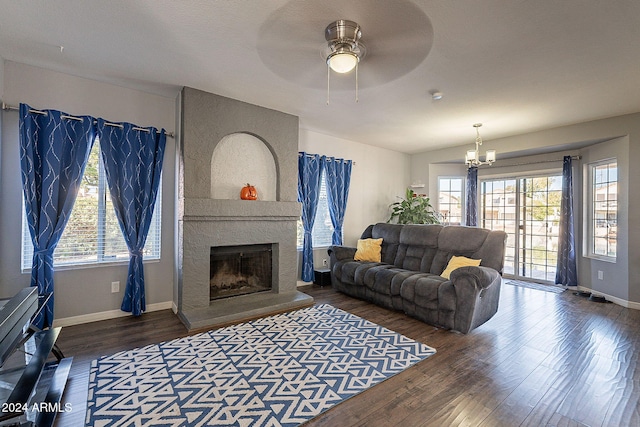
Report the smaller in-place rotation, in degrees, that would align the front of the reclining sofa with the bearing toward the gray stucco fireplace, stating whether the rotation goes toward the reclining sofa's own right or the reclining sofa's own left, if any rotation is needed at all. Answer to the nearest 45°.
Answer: approximately 45° to the reclining sofa's own right

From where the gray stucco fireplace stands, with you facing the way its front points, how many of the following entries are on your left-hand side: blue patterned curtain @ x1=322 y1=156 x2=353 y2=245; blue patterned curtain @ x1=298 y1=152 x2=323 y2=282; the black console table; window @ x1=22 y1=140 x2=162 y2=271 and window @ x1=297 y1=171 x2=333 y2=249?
3

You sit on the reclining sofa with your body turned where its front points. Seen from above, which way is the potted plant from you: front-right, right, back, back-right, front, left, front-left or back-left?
back-right

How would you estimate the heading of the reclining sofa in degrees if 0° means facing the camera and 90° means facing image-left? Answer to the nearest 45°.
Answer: approximately 45°

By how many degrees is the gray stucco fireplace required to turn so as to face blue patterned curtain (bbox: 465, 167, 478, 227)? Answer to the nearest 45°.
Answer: approximately 45° to its left

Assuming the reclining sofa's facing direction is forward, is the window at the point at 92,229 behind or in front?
in front

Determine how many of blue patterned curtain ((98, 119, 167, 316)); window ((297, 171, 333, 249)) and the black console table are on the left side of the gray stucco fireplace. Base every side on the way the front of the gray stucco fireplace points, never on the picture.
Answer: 1

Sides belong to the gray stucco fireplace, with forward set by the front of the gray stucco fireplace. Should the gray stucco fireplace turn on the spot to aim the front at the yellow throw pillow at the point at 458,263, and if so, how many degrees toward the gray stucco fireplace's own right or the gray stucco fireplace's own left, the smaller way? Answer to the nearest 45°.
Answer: approximately 45° to the gray stucco fireplace's own left

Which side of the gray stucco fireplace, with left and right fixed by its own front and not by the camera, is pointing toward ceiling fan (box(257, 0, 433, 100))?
front

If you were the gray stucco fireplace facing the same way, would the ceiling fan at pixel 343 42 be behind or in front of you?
in front

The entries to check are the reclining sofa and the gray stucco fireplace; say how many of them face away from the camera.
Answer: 0

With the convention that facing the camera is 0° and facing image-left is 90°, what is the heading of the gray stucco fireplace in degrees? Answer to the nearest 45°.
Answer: approximately 315°

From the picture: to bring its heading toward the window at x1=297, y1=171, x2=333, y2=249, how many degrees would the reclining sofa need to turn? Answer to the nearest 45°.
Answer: approximately 90° to its right

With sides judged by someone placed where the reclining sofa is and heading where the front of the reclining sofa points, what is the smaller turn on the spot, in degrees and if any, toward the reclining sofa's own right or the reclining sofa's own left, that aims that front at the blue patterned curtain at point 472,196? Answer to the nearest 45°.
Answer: approximately 135° to the reclining sofa's own right

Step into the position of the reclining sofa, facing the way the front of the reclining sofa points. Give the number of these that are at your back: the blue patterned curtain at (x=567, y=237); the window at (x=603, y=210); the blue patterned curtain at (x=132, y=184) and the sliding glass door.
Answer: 3

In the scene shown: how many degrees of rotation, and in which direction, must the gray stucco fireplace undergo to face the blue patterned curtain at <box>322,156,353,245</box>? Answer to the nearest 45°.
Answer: approximately 90° to its left
